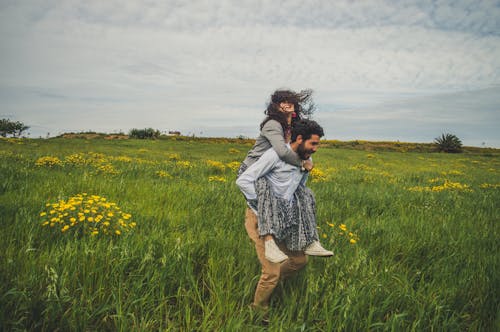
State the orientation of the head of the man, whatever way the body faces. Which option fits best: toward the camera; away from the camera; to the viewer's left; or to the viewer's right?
to the viewer's right

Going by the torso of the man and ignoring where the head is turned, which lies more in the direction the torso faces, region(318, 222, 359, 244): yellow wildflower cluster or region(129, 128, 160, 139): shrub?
the yellow wildflower cluster

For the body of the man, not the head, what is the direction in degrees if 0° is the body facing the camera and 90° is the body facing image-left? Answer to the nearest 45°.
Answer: approximately 270°

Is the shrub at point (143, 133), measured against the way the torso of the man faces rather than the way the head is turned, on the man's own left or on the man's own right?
on the man's own left

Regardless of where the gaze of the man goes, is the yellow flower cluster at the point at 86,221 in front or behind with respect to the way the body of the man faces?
behind

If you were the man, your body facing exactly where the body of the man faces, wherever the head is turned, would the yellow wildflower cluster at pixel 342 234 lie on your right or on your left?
on your left
